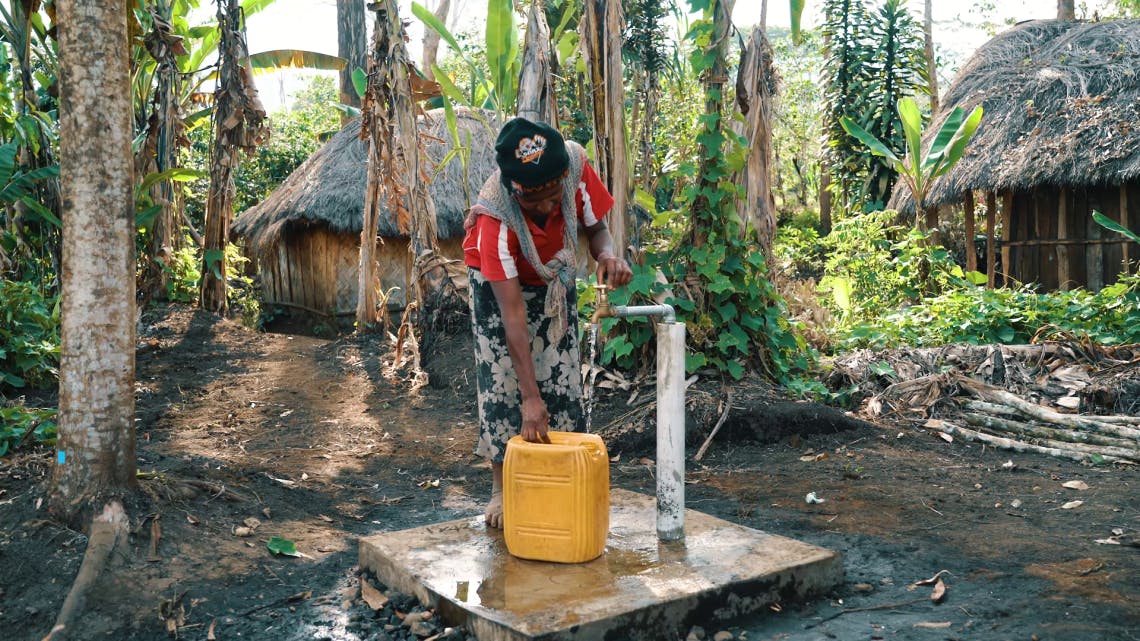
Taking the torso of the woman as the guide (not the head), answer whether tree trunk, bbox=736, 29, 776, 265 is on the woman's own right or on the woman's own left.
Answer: on the woman's own left

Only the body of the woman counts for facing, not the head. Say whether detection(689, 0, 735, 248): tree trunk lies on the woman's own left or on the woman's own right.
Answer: on the woman's own left

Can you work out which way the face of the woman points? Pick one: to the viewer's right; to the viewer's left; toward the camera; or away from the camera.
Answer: toward the camera

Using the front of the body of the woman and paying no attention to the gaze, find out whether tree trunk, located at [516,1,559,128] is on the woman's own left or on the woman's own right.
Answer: on the woman's own left

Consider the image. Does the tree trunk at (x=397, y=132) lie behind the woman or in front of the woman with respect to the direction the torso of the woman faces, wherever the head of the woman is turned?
behind

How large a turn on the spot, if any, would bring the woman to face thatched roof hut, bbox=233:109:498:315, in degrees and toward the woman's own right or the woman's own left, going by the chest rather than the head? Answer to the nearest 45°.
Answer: approximately 135° to the woman's own left

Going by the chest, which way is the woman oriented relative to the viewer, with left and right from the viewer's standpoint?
facing the viewer and to the right of the viewer
